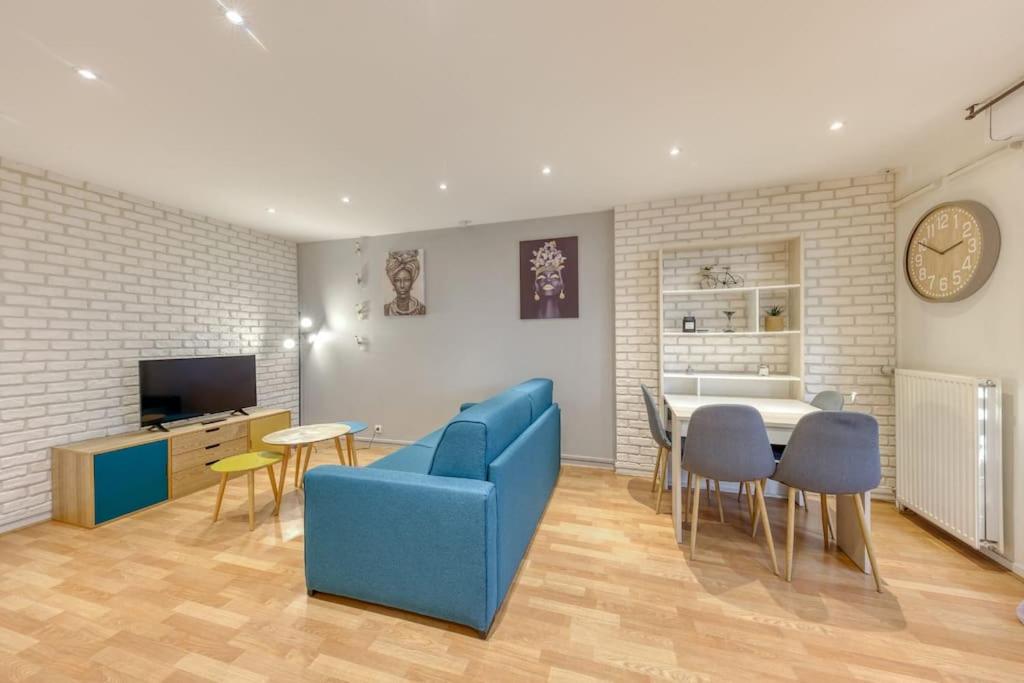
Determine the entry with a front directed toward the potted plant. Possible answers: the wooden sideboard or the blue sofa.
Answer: the wooden sideboard

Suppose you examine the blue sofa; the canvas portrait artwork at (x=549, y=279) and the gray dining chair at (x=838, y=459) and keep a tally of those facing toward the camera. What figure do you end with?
1

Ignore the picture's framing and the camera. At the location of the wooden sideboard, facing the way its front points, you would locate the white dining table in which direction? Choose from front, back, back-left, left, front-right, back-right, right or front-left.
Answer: front

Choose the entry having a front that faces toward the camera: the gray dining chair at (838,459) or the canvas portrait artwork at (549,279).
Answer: the canvas portrait artwork

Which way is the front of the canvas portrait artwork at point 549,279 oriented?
toward the camera

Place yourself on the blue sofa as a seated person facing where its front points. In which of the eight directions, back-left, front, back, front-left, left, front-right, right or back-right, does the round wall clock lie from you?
back-right

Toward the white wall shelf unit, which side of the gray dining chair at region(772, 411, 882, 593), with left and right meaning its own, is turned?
front

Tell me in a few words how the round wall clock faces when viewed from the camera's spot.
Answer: facing the viewer and to the left of the viewer

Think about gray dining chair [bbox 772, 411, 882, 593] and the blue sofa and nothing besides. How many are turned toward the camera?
0

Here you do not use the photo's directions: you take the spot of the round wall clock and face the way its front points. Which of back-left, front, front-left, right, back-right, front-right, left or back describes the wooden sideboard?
front

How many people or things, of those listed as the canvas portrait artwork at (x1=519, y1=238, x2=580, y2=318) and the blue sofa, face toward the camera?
1

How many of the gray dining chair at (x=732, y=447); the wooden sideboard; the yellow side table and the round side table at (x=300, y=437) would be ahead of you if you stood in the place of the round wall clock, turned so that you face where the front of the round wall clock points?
4

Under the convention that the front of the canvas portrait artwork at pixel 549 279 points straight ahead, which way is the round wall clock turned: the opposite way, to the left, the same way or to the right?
to the right

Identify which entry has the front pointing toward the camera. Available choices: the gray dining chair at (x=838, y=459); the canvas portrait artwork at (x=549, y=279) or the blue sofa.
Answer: the canvas portrait artwork

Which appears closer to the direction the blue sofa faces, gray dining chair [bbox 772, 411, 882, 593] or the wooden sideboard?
the wooden sideboard

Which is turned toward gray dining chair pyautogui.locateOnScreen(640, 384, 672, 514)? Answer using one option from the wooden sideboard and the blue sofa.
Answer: the wooden sideboard

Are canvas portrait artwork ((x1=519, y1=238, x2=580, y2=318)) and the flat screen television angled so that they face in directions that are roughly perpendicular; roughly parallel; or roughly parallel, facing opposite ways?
roughly perpendicular

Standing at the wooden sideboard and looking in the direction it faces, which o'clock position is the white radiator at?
The white radiator is roughly at 12 o'clock from the wooden sideboard.

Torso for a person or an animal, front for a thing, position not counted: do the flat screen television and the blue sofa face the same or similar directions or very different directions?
very different directions

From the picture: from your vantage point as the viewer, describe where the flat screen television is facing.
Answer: facing the viewer and to the right of the viewer

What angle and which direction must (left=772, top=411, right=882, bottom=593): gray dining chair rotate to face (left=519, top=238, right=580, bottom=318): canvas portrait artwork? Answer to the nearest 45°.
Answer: approximately 45° to its left
